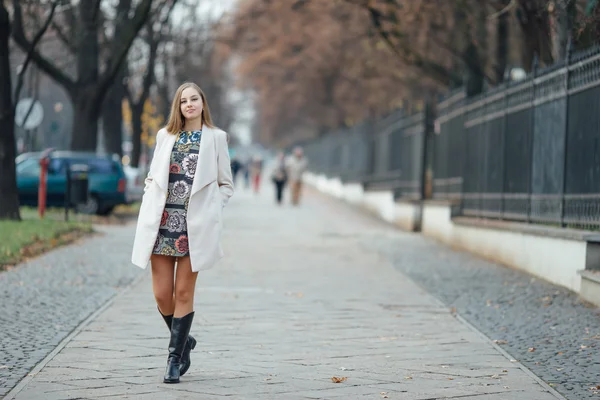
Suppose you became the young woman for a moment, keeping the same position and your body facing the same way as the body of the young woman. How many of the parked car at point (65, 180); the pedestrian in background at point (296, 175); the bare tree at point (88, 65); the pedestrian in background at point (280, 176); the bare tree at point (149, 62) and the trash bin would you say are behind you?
6

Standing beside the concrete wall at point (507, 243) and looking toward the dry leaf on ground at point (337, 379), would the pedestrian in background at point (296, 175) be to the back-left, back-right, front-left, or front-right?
back-right

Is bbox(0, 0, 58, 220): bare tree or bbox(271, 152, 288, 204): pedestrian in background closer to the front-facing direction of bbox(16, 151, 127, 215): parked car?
the bare tree

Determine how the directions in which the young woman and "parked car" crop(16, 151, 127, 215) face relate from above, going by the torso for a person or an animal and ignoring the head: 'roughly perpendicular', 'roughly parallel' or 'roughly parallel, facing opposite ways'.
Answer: roughly perpendicular

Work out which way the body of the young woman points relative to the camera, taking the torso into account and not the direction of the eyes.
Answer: toward the camera

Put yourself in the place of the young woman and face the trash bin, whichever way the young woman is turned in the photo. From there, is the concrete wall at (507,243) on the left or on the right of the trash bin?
right

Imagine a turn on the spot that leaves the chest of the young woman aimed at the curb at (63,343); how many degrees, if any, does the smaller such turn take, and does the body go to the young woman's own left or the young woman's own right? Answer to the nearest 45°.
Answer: approximately 135° to the young woman's own right

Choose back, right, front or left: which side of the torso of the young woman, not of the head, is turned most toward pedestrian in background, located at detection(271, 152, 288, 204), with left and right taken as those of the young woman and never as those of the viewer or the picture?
back

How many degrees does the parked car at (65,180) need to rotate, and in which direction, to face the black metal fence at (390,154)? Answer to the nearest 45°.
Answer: approximately 180°
